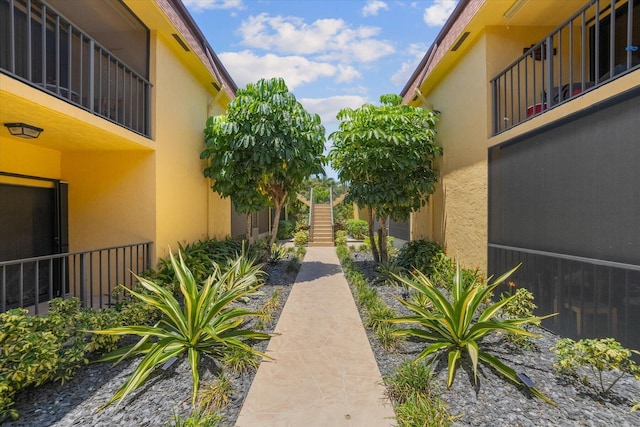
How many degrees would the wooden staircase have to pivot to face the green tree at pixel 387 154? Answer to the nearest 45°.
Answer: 0° — it already faces it

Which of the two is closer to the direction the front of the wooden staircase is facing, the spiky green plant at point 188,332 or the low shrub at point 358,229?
the spiky green plant

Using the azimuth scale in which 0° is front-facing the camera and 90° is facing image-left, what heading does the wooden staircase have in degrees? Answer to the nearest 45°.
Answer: approximately 0°

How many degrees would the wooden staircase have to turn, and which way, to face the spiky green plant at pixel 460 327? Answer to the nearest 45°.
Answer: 0° — it already faces it

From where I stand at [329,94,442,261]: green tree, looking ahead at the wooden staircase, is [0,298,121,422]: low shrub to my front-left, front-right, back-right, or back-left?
back-left

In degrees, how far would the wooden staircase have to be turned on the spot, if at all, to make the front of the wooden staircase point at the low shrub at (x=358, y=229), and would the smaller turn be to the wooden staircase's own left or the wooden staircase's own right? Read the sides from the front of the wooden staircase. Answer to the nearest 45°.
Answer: approximately 90° to the wooden staircase's own left

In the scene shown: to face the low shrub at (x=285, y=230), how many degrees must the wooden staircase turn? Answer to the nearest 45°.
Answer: approximately 90° to its right

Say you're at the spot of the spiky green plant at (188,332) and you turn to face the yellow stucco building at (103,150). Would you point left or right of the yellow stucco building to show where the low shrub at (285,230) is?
right

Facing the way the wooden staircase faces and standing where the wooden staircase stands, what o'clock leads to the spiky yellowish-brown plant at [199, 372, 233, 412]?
The spiky yellowish-brown plant is roughly at 12 o'clock from the wooden staircase.

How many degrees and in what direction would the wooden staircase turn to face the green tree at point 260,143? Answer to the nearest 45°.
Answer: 0° — it already faces it

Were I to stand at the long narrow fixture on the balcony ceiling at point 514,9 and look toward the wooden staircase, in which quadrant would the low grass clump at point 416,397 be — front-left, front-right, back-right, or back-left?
back-left
